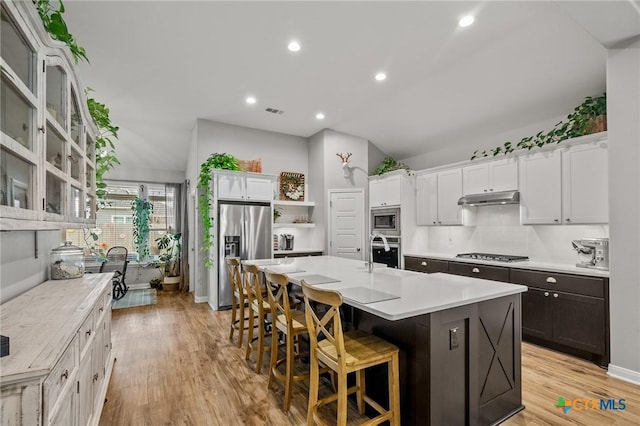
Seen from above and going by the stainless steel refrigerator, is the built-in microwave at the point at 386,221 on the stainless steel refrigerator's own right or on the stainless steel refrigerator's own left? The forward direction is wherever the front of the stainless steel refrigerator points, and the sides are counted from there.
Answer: on the stainless steel refrigerator's own left

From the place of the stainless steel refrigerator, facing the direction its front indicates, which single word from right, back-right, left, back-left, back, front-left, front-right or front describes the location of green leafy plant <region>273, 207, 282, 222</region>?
back-left

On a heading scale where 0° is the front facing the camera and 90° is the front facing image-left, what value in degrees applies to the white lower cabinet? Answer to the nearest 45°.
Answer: approximately 270°

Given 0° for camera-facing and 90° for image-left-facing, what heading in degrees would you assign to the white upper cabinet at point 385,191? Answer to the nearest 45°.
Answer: approximately 0°

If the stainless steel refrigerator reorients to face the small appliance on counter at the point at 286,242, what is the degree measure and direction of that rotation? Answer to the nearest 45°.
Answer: approximately 135° to its left
